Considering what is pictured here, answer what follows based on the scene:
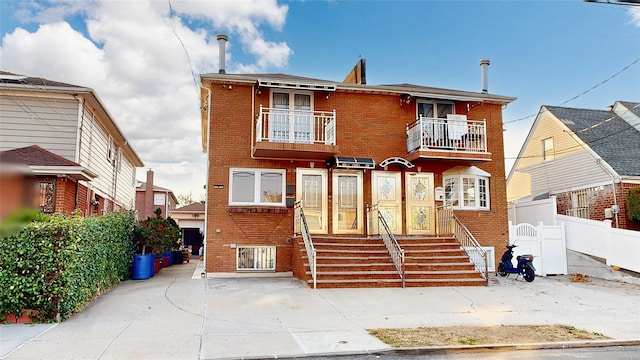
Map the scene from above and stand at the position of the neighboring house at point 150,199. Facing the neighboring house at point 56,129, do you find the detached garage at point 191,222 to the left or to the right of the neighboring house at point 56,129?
left

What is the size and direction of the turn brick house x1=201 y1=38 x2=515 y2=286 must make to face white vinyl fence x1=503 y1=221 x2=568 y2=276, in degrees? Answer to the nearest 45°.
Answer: approximately 90° to its left

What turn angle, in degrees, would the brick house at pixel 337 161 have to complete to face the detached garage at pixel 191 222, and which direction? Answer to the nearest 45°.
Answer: approximately 135° to its right

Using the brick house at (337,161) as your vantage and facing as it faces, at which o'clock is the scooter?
The scooter is roughly at 9 o'clock from the brick house.

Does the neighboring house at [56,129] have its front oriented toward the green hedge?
yes

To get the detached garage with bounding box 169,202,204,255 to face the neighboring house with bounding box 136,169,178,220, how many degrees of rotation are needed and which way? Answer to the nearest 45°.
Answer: approximately 135° to its right

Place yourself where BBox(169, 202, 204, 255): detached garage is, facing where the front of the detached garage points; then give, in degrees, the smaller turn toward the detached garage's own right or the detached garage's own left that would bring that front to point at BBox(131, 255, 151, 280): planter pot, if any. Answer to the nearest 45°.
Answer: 0° — it already faces it

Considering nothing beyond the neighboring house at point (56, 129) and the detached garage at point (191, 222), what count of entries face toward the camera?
2

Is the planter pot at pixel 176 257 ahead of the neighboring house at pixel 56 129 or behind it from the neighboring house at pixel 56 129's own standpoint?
behind

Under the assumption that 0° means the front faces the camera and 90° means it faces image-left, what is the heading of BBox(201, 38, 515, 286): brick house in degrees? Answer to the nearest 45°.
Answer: approximately 0°

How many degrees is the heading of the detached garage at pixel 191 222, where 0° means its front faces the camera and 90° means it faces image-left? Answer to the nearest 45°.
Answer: approximately 0°
